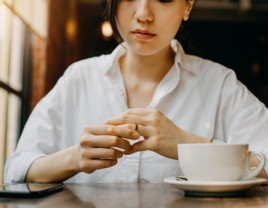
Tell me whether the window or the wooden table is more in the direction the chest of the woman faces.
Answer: the wooden table

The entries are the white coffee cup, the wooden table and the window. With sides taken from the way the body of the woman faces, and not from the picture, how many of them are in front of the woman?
2

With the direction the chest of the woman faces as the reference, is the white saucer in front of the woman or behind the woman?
in front

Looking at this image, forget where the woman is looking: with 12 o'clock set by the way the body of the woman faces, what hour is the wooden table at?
The wooden table is roughly at 12 o'clock from the woman.

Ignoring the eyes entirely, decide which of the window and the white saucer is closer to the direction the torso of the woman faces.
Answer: the white saucer

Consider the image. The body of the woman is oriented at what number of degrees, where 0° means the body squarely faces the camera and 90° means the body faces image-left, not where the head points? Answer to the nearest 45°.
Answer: approximately 0°

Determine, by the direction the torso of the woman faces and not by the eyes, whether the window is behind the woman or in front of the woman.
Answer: behind

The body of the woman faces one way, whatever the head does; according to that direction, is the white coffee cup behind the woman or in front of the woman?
in front
